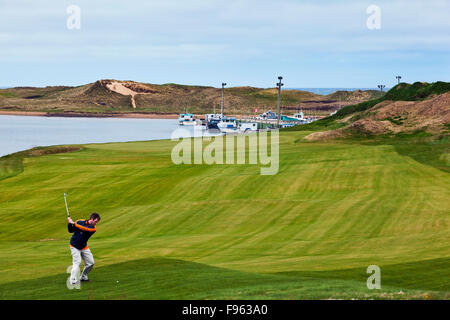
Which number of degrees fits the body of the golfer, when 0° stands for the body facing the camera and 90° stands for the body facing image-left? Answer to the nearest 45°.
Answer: approximately 315°
